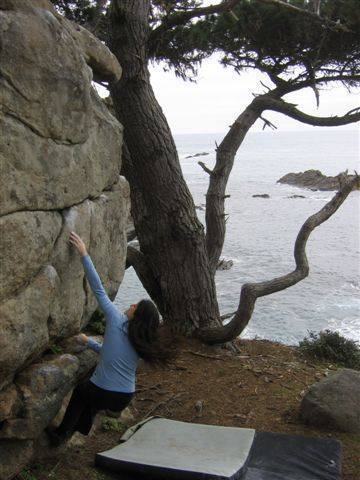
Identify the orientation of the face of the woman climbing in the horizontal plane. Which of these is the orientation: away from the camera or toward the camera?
away from the camera

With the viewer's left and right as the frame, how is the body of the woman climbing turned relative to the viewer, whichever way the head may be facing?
facing away from the viewer and to the left of the viewer

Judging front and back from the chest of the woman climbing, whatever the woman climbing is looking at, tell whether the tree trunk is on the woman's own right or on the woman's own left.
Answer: on the woman's own right

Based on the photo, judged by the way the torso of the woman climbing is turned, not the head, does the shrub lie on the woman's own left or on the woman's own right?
on the woman's own right

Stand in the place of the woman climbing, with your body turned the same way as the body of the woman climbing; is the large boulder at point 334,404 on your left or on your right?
on your right

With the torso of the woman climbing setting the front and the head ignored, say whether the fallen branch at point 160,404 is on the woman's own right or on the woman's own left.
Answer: on the woman's own right
